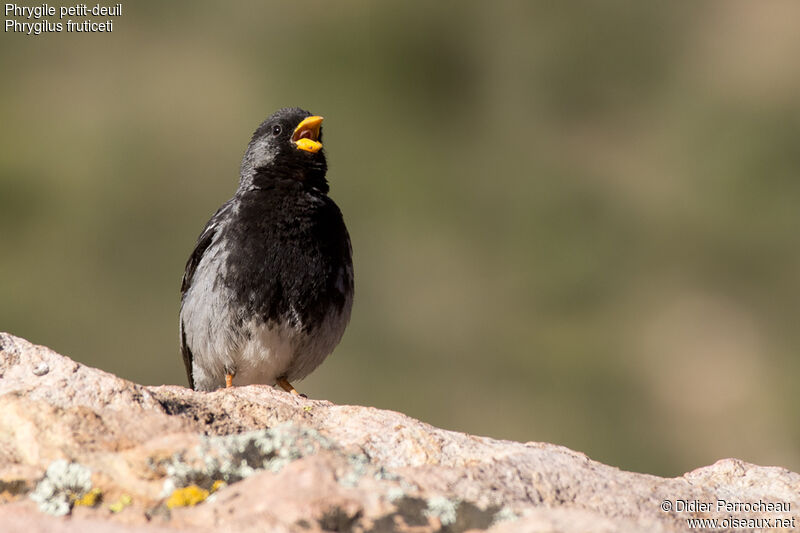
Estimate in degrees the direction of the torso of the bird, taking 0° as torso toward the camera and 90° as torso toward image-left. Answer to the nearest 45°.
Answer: approximately 315°

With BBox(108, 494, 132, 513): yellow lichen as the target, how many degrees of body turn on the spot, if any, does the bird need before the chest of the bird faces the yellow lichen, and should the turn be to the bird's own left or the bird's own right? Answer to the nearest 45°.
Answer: approximately 45° to the bird's own right
